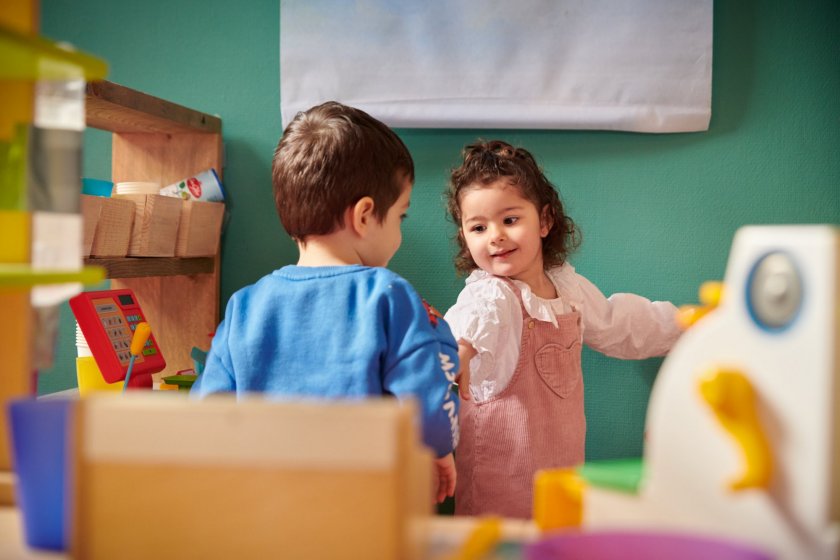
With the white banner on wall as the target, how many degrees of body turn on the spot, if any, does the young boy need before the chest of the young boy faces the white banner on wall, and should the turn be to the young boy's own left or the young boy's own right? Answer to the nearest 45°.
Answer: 0° — they already face it

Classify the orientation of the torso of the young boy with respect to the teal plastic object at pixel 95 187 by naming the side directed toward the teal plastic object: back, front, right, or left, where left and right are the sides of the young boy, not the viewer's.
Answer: left

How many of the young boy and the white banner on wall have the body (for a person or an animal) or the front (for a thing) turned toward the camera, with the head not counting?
1

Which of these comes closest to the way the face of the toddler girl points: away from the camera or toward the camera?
toward the camera

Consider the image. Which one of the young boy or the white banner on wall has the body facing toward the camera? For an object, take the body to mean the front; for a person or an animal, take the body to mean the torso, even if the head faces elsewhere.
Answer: the white banner on wall

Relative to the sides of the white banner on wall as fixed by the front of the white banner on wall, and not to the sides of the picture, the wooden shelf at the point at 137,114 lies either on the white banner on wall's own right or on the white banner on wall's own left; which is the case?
on the white banner on wall's own right

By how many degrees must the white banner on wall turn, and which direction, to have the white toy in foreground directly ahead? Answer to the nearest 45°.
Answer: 0° — it already faces it

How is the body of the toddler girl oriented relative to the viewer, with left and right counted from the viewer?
facing the viewer and to the right of the viewer

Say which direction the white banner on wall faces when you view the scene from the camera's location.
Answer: facing the viewer

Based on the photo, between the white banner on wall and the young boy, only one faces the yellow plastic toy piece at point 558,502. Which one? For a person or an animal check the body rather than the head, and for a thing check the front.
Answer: the white banner on wall

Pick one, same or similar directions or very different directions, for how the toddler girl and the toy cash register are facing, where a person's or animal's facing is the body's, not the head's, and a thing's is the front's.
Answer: same or similar directions

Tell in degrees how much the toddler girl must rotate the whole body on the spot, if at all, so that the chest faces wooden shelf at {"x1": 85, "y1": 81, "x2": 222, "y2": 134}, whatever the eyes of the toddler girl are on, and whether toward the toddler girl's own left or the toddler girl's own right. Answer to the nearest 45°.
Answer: approximately 135° to the toddler girl's own right

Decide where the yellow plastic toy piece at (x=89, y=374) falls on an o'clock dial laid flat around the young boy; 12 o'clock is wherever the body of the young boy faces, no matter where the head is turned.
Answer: The yellow plastic toy piece is roughly at 9 o'clock from the young boy.

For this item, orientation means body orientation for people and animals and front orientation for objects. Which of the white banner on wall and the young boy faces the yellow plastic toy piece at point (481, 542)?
the white banner on wall

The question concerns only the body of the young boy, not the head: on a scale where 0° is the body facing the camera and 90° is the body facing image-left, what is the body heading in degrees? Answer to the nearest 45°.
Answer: approximately 225°
